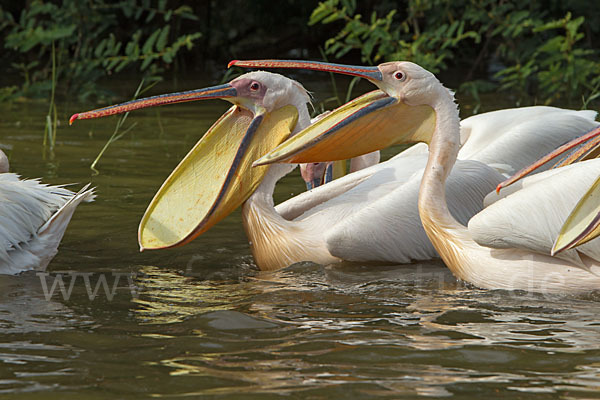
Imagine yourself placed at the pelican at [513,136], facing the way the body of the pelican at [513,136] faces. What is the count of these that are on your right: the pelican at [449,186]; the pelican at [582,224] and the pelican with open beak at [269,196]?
0

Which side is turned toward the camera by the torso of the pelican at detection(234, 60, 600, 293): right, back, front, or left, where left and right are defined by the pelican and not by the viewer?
left

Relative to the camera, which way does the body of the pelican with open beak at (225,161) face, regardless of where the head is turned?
to the viewer's left

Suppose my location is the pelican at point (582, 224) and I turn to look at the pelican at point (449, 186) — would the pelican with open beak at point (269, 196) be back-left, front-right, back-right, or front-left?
front-left

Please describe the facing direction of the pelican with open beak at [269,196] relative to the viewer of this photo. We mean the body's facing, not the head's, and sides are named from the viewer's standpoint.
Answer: facing to the left of the viewer

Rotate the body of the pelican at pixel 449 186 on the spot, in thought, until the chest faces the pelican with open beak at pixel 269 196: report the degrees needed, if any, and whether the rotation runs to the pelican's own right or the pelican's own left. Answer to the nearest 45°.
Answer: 0° — it already faces it

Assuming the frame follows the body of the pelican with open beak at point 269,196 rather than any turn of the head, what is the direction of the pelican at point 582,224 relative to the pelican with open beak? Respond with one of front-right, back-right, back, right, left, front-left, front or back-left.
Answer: back-left

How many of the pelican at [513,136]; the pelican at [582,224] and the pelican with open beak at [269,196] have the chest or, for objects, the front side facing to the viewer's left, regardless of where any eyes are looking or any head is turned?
3

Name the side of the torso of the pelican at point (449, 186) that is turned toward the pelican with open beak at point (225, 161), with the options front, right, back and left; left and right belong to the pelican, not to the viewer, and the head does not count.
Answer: front

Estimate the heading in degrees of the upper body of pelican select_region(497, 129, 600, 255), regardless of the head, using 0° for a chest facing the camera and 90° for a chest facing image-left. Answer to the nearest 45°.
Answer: approximately 90°

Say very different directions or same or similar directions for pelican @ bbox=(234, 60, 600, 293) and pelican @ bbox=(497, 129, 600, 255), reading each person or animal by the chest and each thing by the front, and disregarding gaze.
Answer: same or similar directions

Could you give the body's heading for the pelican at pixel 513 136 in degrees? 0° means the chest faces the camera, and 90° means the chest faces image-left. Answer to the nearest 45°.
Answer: approximately 90°

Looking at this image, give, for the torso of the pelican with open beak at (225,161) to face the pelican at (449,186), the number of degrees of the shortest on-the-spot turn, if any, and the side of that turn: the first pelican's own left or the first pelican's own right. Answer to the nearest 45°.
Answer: approximately 135° to the first pelican's own left
